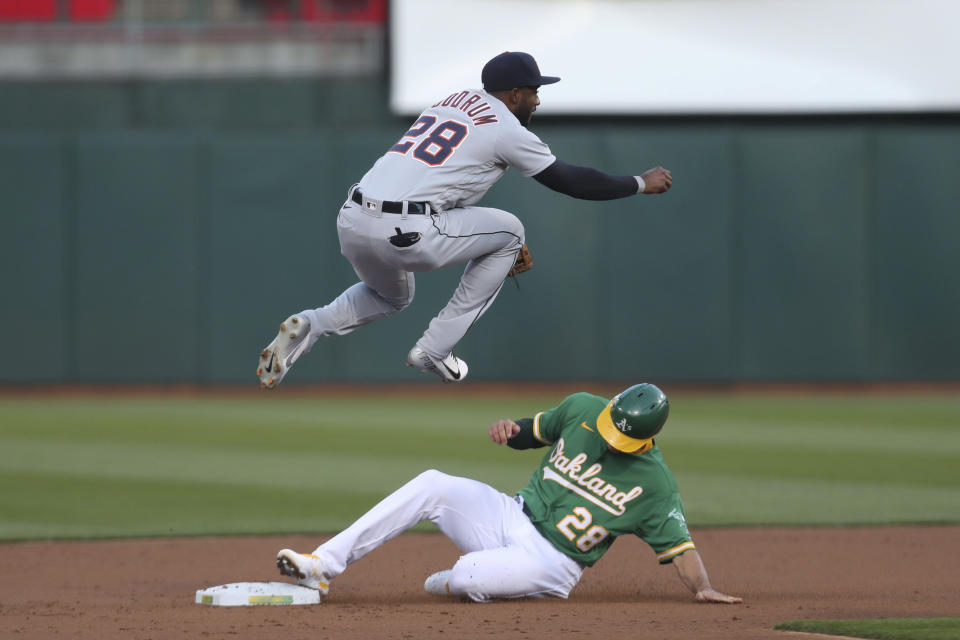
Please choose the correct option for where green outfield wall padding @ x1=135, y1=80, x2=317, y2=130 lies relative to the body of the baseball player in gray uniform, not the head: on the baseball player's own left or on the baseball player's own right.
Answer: on the baseball player's own left

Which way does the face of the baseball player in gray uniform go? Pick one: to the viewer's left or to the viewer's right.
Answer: to the viewer's right

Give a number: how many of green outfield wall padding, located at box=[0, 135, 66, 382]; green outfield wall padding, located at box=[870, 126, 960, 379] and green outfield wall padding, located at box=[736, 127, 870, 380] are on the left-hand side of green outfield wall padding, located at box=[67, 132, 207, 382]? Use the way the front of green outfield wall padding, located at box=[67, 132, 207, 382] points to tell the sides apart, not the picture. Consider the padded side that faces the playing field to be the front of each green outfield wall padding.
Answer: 2

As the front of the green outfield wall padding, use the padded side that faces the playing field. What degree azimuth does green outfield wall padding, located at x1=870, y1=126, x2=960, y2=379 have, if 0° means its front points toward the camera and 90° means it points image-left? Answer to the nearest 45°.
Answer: approximately 0°

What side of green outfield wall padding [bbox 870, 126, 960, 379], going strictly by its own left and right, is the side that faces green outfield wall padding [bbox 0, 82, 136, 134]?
right

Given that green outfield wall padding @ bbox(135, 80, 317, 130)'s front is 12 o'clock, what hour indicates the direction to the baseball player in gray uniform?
The baseball player in gray uniform is roughly at 12 o'clock from the green outfield wall padding.

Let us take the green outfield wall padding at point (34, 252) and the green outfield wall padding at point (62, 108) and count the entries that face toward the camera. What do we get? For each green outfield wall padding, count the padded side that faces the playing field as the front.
2

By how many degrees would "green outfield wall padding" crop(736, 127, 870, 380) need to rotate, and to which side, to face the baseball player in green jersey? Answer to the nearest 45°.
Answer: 0° — it already faces them
